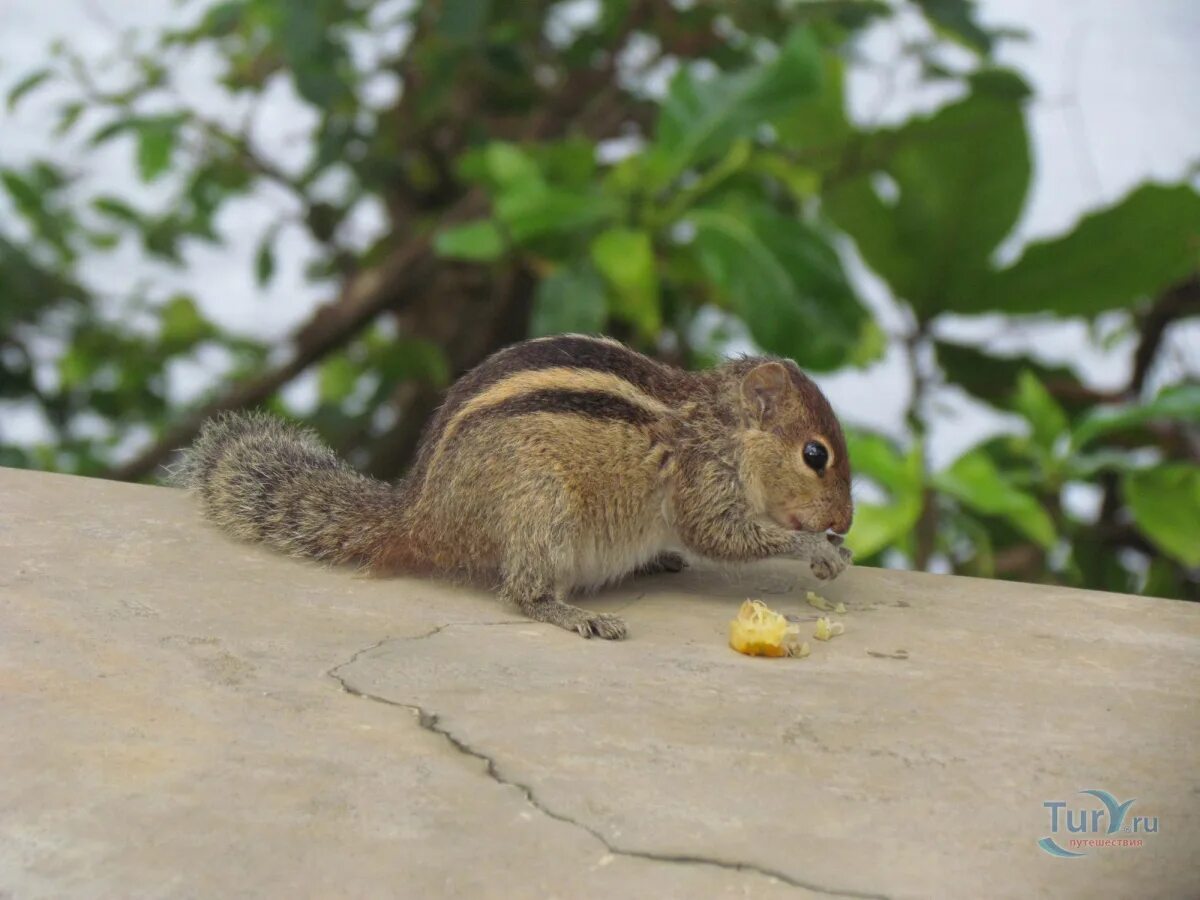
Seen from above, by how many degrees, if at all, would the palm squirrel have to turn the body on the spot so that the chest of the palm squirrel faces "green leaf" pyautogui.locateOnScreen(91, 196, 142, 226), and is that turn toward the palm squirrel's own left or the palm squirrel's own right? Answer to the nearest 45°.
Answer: approximately 135° to the palm squirrel's own left

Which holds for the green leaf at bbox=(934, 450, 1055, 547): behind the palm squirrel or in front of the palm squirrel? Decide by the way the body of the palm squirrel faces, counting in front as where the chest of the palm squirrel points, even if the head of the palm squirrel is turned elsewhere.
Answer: in front

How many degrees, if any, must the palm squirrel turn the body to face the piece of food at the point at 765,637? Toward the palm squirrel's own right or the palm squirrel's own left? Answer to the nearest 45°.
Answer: approximately 45° to the palm squirrel's own right

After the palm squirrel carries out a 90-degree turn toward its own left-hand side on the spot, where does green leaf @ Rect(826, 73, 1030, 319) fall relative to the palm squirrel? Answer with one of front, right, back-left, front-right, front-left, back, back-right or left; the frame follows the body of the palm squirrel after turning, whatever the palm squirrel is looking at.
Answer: front-right

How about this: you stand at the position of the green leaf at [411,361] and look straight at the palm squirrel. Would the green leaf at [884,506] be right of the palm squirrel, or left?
left

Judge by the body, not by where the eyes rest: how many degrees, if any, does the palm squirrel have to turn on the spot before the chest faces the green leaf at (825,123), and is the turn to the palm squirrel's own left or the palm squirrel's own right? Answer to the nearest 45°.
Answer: approximately 45° to the palm squirrel's own left

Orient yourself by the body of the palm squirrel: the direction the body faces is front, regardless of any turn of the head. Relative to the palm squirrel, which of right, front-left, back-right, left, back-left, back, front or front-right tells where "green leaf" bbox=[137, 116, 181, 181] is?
back-left

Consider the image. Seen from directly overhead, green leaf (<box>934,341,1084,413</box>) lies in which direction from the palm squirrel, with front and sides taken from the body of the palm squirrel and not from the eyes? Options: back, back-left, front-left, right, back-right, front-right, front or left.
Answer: front-left

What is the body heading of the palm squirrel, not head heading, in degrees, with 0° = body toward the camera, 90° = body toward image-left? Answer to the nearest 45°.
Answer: approximately 270°

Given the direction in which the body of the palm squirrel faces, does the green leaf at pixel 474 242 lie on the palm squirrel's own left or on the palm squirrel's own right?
on the palm squirrel's own left

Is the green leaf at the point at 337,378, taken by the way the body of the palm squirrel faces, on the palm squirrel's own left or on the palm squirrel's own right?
on the palm squirrel's own left
